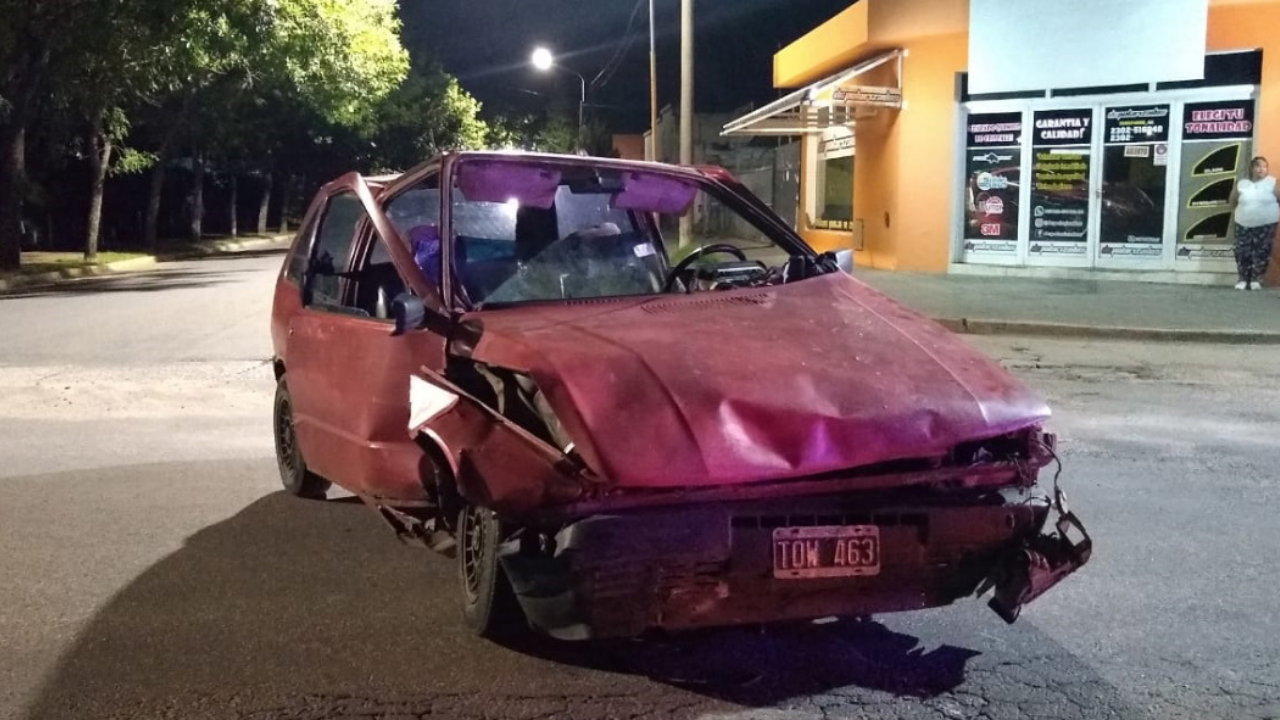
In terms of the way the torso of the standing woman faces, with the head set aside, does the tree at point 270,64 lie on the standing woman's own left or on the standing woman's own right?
on the standing woman's own right

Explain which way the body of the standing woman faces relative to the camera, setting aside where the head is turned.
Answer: toward the camera

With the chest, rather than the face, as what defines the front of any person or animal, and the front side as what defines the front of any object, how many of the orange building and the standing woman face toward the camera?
2

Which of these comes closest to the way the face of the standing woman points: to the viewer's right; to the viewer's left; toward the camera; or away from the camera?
toward the camera

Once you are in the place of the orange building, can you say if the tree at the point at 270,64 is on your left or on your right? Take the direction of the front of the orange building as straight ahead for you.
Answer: on your right

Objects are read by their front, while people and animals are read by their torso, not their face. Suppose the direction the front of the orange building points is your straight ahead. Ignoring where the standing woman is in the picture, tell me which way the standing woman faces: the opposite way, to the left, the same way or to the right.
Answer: the same way

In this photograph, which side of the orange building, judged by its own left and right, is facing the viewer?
front

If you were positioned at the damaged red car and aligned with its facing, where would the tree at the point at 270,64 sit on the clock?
The tree is roughly at 7 o'clock from the damaged red car.

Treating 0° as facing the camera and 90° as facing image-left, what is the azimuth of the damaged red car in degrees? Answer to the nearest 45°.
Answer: approximately 315°

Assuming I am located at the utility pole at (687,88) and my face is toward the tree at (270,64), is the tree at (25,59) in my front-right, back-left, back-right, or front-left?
front-left

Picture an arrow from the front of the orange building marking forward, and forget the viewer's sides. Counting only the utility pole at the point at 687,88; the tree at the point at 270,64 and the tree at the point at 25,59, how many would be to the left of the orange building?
0

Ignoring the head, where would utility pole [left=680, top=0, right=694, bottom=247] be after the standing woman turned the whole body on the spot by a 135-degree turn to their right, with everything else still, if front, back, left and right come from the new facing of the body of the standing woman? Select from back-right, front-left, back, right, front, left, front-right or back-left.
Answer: front-left

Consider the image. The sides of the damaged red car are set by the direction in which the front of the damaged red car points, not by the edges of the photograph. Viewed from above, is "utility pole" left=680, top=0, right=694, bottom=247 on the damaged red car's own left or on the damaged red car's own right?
on the damaged red car's own left

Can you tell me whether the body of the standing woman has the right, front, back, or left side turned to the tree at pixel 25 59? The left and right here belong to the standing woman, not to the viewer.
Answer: right
